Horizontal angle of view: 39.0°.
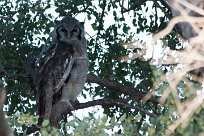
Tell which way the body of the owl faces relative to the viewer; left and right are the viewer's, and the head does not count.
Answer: facing the viewer and to the right of the viewer
